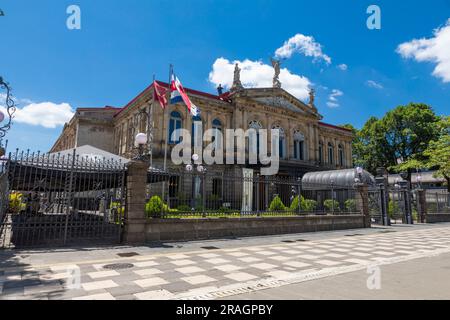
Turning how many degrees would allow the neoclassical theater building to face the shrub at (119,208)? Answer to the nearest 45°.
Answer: approximately 45° to its right

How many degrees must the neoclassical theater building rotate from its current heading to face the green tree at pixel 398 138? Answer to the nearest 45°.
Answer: approximately 90° to its left

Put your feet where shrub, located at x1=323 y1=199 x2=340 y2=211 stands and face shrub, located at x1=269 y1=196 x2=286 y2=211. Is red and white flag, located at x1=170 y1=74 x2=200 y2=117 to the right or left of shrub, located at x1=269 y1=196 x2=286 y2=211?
right

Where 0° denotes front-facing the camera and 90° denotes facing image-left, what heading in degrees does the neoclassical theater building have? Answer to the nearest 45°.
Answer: approximately 315°

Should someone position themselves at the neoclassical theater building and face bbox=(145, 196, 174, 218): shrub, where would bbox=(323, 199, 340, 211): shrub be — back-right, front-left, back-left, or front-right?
front-left

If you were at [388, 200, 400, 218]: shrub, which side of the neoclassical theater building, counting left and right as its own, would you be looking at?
front

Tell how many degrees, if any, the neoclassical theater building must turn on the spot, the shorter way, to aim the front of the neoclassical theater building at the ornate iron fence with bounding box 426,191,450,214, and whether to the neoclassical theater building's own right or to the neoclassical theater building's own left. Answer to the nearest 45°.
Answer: approximately 45° to the neoclassical theater building's own left

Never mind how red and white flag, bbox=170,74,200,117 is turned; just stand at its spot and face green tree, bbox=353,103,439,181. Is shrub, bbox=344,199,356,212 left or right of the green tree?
right

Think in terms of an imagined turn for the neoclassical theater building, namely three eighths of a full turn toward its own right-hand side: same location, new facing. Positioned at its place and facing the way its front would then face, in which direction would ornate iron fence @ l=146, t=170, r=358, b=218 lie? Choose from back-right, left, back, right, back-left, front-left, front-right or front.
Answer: left

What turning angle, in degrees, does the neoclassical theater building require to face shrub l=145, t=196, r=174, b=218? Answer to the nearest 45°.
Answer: approximately 45° to its right

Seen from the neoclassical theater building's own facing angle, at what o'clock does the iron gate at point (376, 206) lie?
The iron gate is roughly at 12 o'clock from the neoclassical theater building.
